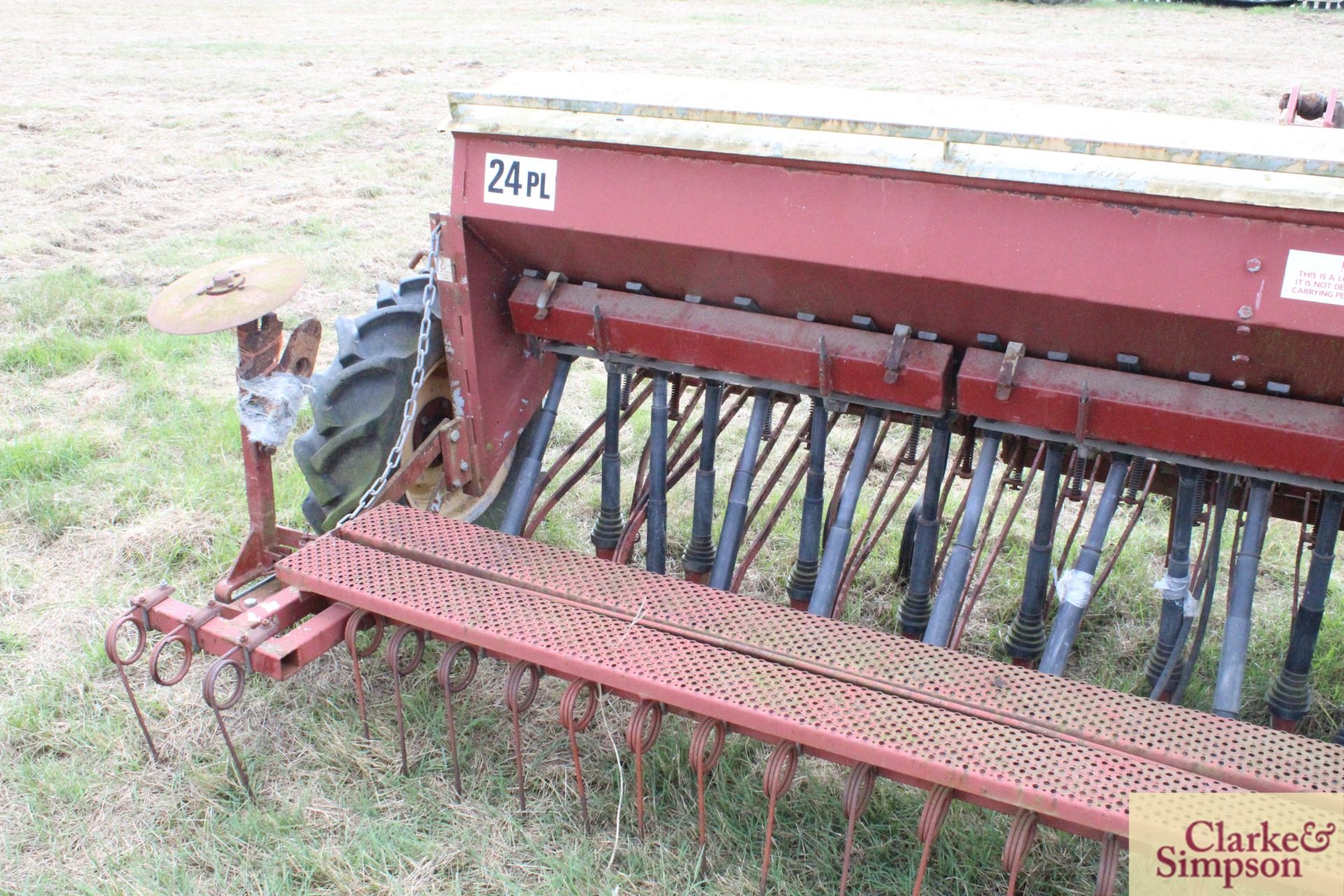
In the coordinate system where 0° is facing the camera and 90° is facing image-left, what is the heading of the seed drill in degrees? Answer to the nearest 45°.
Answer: approximately 225°
